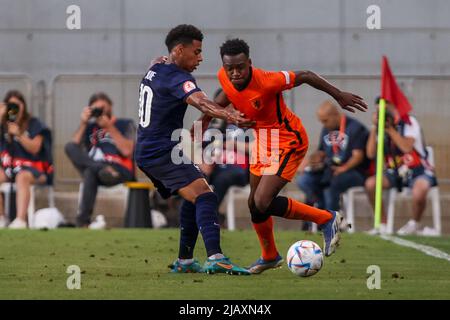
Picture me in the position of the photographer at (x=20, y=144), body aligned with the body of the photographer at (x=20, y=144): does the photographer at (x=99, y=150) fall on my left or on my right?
on my left

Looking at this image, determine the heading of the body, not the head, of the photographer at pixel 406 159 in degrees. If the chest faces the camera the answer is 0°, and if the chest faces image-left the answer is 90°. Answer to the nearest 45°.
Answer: approximately 45°

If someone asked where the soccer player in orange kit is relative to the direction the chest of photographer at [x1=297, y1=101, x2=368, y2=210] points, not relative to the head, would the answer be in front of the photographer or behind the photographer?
in front

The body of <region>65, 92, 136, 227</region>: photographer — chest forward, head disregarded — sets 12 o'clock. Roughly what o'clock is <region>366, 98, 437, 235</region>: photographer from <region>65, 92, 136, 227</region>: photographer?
<region>366, 98, 437, 235</region>: photographer is roughly at 8 o'clock from <region>65, 92, 136, 227</region>: photographer.

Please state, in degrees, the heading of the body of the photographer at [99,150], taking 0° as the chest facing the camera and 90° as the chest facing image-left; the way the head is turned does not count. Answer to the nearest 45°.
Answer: approximately 45°

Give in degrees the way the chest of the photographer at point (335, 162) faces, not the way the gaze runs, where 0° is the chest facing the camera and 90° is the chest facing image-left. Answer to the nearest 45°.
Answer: approximately 45°

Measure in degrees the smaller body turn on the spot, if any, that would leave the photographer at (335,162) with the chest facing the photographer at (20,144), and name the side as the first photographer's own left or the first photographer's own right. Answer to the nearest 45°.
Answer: approximately 45° to the first photographer's own right

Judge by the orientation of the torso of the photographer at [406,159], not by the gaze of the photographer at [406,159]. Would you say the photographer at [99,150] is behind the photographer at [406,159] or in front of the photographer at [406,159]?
in front

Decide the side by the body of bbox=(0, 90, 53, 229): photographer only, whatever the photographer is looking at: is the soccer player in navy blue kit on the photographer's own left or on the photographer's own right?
on the photographer's own left

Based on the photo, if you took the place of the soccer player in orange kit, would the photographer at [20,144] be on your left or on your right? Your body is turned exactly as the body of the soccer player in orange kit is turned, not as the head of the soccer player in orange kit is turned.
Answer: on your right
